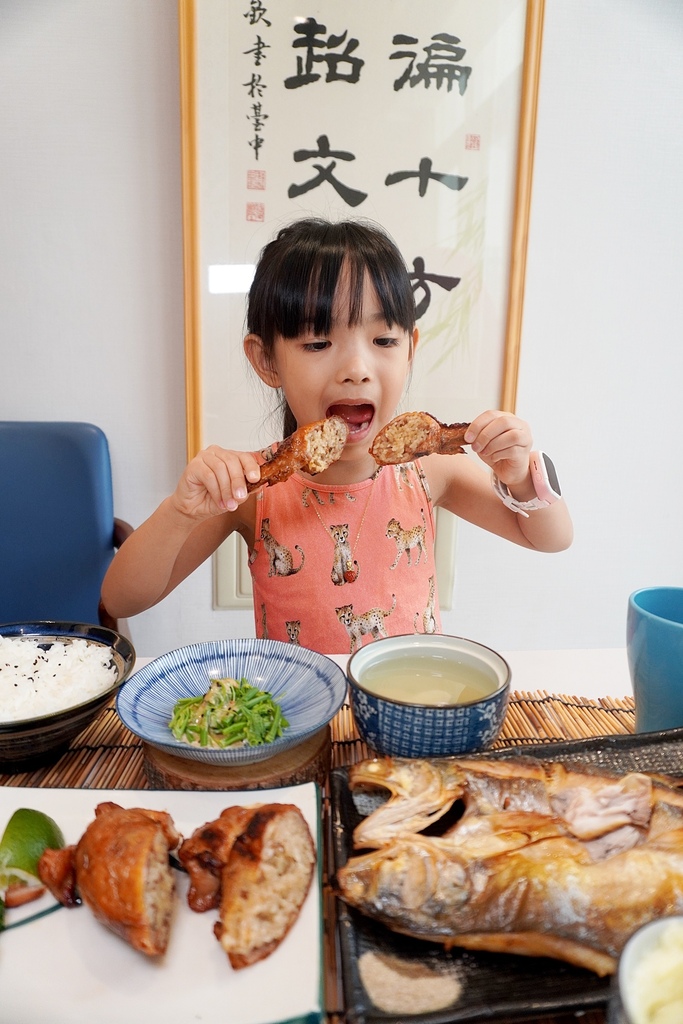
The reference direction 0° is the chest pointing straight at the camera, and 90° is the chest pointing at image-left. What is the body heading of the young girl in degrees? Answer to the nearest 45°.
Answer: approximately 0°

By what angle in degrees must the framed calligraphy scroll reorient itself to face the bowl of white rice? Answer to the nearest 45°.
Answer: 0° — it already faces it

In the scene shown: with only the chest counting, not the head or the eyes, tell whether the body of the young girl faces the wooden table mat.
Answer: yes

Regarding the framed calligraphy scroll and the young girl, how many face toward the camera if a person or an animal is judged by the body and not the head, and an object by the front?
2

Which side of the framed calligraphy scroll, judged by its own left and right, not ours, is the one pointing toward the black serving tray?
front

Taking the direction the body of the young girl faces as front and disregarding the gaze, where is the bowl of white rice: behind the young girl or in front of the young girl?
in front

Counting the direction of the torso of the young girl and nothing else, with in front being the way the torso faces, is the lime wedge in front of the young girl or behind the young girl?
in front

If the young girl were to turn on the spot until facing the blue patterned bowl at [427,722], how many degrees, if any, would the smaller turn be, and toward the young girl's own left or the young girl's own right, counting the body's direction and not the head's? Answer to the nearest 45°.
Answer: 0° — they already face it

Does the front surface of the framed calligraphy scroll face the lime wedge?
yes

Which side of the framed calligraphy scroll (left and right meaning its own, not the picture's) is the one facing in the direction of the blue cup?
front
